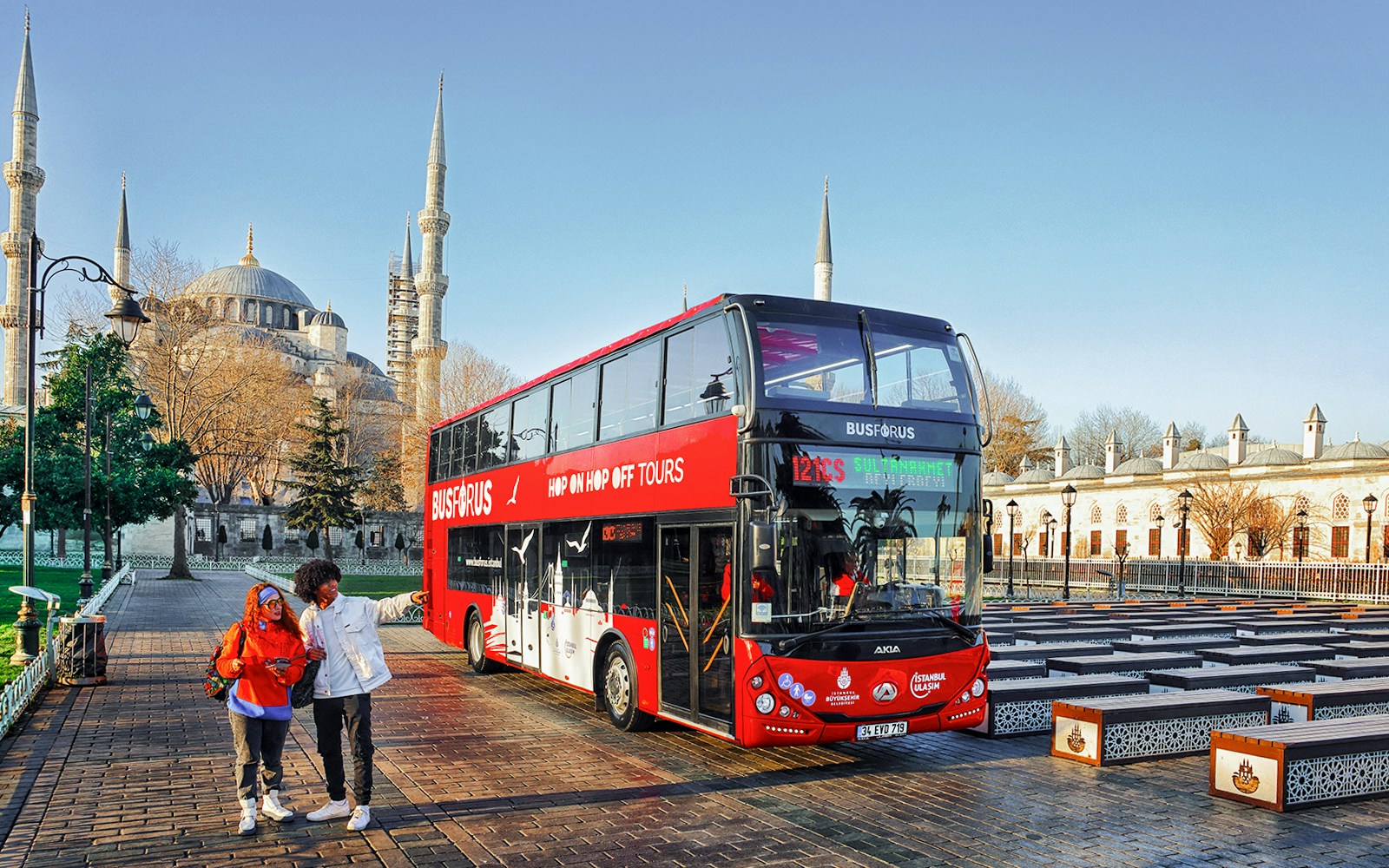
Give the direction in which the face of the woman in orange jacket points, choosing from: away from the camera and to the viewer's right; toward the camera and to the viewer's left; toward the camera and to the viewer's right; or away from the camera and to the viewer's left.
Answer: toward the camera and to the viewer's right

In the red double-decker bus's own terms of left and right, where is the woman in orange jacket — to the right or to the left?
on its right

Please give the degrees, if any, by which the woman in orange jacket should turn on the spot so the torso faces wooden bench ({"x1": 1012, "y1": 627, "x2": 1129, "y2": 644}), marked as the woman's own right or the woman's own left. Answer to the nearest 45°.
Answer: approximately 90° to the woman's own left

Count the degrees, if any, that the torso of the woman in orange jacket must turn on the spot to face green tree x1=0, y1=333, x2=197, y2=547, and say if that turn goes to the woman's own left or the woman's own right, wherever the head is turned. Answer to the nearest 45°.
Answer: approximately 135° to the woman's own left

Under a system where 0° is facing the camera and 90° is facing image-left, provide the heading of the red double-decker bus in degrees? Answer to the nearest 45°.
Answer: approximately 315°

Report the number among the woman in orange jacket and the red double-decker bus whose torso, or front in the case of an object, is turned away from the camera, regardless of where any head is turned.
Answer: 0

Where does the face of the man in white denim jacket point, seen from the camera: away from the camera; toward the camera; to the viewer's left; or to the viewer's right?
to the viewer's right
